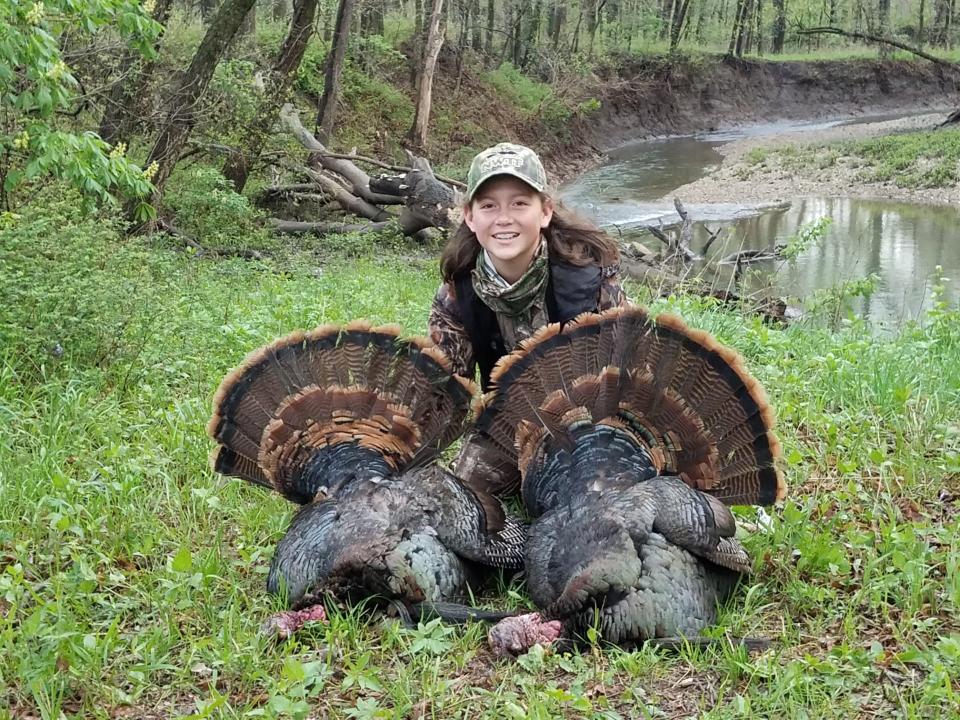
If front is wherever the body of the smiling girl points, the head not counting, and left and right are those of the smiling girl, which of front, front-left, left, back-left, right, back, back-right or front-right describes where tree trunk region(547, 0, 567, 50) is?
back

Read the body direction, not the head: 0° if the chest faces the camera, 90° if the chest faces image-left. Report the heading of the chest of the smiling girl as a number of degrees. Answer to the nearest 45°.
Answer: approximately 0°

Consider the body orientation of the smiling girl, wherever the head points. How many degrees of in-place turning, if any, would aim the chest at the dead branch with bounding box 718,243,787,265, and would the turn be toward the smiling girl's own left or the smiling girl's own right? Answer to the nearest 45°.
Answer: approximately 180°

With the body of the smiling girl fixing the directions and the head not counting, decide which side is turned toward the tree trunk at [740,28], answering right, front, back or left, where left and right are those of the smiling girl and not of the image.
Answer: back

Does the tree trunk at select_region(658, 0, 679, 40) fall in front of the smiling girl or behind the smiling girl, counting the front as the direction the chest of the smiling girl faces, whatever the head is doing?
behind

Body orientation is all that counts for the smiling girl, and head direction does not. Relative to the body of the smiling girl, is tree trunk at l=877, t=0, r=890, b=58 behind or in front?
behind

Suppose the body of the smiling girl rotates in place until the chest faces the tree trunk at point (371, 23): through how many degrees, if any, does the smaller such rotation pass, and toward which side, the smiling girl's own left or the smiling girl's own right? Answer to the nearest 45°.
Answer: approximately 180°

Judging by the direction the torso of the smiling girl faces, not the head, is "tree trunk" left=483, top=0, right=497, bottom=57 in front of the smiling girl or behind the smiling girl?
behind
